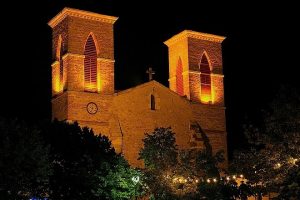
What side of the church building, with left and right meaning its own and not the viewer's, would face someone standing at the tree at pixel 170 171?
front

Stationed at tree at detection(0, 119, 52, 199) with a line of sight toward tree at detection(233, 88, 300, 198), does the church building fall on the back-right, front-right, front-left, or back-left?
front-left

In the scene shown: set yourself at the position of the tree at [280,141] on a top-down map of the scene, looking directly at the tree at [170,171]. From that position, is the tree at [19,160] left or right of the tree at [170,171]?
left

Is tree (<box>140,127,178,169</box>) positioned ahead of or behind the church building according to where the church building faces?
ahead

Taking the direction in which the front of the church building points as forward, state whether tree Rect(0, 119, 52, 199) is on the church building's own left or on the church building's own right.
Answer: on the church building's own right

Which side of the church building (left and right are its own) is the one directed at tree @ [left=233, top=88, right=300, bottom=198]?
front
